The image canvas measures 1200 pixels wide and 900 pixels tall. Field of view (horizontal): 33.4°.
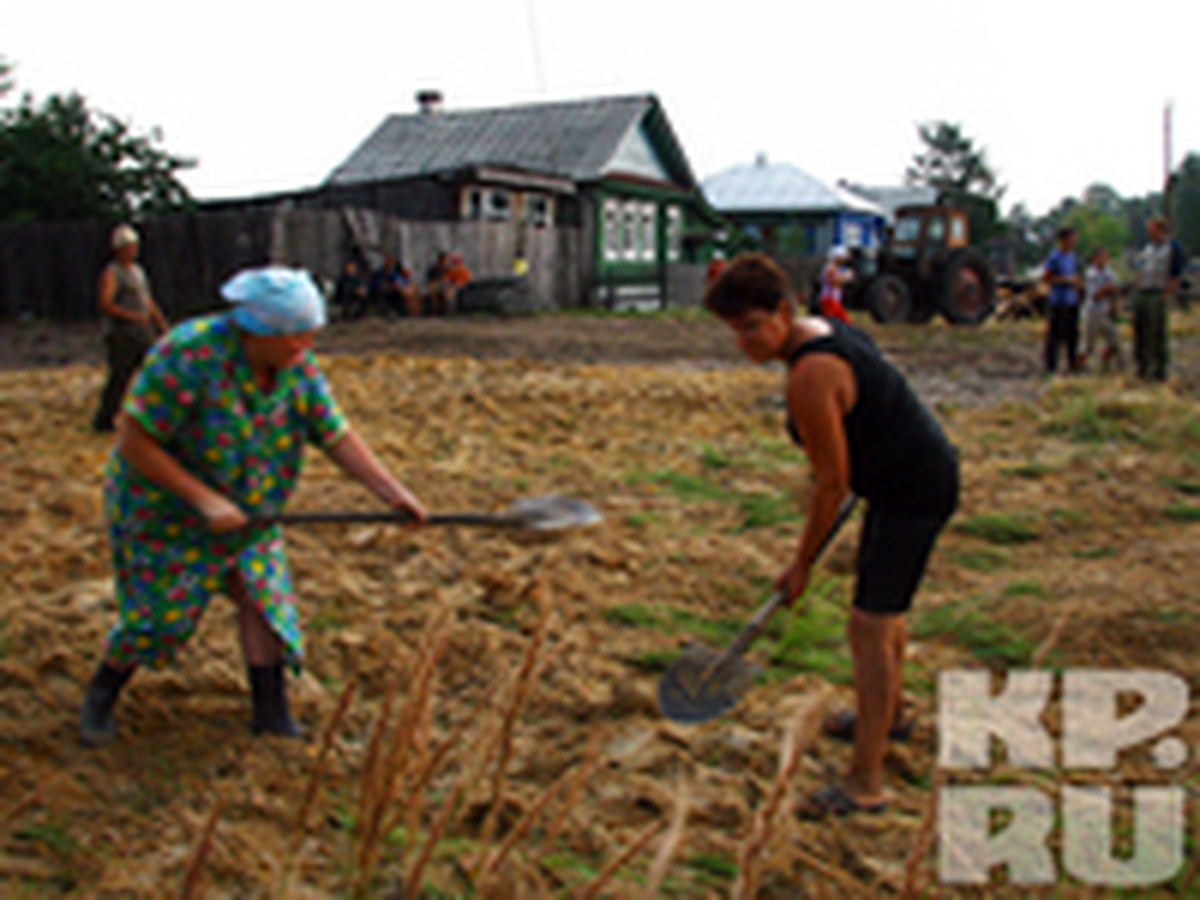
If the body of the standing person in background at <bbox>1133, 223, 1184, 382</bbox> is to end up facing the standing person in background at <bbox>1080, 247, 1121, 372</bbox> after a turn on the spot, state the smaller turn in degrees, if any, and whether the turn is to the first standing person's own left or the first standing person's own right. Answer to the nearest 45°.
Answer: approximately 90° to the first standing person's own right

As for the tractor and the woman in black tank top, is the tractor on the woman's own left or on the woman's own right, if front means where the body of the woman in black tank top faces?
on the woman's own right

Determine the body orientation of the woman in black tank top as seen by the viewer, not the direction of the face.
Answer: to the viewer's left

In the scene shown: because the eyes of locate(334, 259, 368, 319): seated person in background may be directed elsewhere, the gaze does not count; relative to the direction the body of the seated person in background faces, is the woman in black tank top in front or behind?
in front

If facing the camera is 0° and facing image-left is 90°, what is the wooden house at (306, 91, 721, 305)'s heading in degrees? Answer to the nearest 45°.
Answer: approximately 315°

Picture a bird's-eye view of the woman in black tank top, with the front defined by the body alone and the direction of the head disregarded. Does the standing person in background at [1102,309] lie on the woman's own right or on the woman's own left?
on the woman's own right

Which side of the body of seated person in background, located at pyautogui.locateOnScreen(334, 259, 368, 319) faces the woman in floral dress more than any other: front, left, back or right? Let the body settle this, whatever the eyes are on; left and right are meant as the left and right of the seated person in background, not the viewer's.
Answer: front
